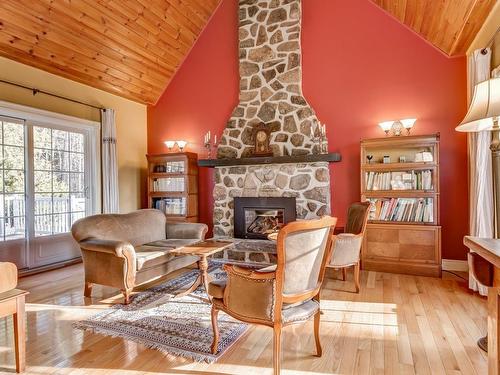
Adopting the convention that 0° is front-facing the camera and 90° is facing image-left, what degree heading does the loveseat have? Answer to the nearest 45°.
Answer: approximately 315°

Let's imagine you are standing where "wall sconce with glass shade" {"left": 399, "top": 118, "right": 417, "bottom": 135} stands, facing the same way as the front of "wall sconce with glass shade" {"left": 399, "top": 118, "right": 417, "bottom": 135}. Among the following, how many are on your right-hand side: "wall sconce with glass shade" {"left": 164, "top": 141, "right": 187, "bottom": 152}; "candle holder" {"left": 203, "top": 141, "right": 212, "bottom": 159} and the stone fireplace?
3

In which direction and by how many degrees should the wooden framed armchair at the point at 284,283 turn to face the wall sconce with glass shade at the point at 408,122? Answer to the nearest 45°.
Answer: approximately 90° to its right

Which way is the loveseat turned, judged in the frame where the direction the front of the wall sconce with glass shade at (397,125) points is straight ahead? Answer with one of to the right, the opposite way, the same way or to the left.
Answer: to the left

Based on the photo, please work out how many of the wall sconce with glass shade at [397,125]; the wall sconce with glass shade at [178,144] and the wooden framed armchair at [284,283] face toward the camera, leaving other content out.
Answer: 2

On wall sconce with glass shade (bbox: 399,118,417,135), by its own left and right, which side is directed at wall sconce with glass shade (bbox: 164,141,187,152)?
right

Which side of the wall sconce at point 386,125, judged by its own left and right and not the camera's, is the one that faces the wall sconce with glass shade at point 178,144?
right

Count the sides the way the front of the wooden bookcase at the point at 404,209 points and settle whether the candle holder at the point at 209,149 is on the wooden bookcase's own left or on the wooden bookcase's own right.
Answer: on the wooden bookcase's own right

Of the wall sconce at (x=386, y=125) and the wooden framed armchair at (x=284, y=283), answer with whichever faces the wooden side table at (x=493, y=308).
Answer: the wall sconce
